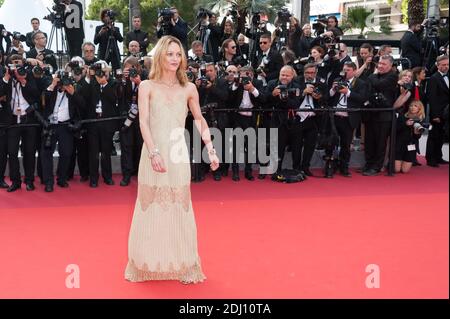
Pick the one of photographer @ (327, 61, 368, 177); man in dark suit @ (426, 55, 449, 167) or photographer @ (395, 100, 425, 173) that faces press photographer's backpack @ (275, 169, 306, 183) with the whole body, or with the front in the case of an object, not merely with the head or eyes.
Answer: photographer @ (327, 61, 368, 177)

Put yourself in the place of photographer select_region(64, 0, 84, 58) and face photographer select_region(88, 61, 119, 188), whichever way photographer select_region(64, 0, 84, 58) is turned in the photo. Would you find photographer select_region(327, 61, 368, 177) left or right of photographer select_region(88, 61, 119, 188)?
left

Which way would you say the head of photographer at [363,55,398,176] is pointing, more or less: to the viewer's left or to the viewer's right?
to the viewer's left

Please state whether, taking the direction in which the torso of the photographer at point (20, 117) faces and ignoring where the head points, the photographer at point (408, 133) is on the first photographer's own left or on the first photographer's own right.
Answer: on the first photographer's own left

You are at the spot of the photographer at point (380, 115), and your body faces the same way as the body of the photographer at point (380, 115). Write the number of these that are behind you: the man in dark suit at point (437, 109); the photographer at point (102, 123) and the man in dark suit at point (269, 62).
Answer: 1

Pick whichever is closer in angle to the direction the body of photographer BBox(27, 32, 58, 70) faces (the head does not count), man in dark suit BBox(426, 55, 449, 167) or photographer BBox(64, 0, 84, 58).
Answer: the man in dark suit
